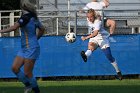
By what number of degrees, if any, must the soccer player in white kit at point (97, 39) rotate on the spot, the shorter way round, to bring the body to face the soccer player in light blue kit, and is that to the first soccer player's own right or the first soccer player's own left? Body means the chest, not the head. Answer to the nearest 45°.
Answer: approximately 45° to the first soccer player's own left

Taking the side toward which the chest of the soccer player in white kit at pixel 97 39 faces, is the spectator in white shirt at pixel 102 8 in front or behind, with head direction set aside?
behind

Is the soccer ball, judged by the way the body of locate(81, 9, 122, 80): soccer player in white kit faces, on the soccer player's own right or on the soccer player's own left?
on the soccer player's own right

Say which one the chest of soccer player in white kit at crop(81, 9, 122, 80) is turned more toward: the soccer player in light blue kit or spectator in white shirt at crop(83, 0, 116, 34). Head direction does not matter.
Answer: the soccer player in light blue kit
